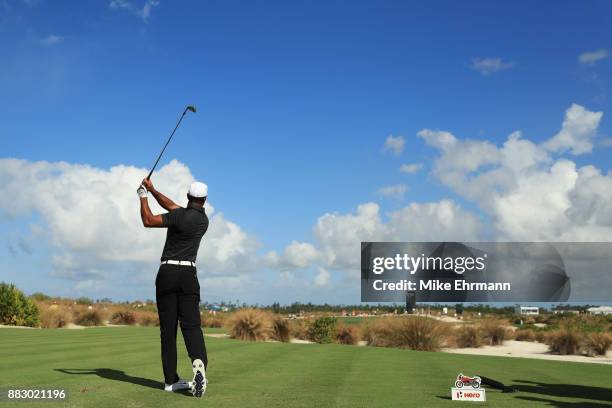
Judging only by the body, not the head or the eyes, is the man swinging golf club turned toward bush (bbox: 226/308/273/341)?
yes

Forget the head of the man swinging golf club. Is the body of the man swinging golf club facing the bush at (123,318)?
yes

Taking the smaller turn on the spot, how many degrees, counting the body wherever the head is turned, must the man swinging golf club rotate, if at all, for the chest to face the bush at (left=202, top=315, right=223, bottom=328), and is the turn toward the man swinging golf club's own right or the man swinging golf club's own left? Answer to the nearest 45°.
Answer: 0° — they already face it

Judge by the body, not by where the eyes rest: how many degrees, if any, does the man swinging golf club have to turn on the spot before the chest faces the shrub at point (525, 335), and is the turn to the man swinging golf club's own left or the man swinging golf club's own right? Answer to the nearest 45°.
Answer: approximately 45° to the man swinging golf club's own right

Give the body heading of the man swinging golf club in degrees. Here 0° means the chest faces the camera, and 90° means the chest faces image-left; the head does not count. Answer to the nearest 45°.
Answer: approximately 180°
